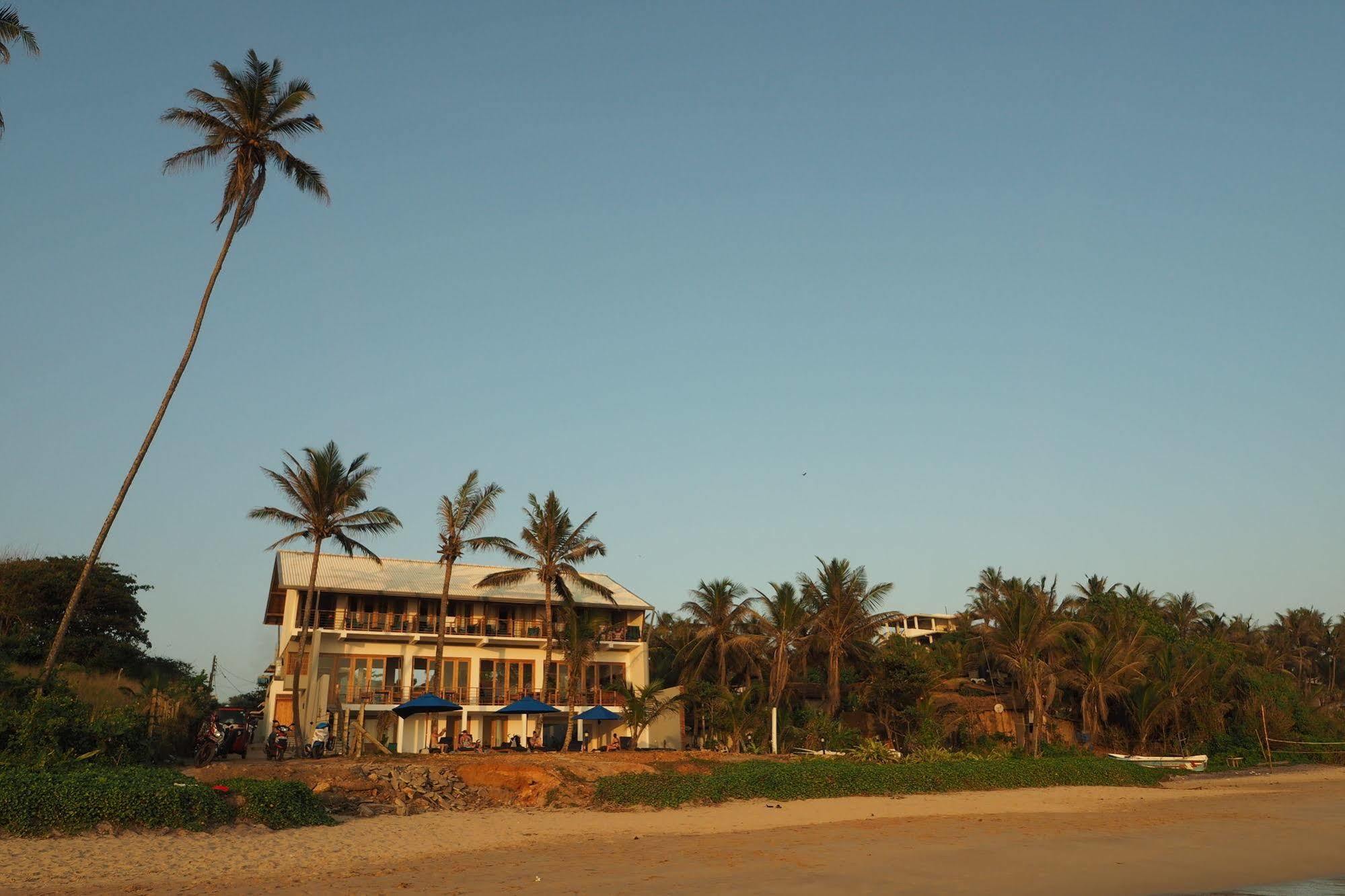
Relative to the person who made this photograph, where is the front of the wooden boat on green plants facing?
facing to the left of the viewer

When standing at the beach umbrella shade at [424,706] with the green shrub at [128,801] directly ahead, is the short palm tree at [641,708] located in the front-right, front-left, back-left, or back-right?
back-left

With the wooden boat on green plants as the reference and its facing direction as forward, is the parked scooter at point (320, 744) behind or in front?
in front

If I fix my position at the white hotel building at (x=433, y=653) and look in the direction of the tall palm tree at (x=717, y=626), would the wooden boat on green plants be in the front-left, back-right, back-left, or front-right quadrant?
front-right

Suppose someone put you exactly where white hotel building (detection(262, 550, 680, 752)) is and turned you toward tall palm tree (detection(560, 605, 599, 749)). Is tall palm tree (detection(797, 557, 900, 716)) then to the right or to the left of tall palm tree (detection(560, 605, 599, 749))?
left

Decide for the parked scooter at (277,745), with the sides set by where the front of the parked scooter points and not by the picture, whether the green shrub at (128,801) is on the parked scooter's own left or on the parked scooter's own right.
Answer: on the parked scooter's own right

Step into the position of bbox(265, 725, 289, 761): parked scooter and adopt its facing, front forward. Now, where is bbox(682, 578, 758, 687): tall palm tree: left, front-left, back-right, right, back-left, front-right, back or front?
left

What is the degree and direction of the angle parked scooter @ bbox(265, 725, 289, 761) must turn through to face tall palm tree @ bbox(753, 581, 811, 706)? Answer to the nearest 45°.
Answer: approximately 90° to its left

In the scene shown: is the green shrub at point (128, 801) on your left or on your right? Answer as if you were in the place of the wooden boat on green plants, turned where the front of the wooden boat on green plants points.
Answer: on your left

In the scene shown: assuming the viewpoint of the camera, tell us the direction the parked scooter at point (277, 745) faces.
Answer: facing the viewer and to the right of the viewer
